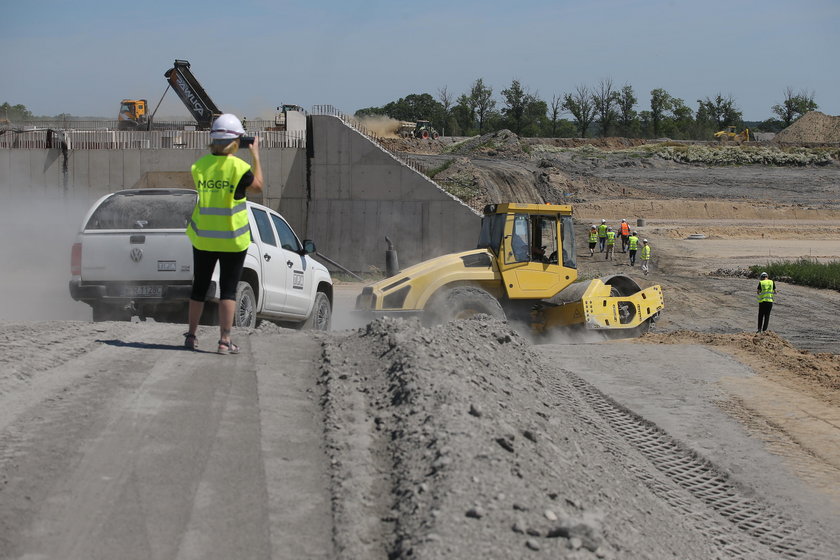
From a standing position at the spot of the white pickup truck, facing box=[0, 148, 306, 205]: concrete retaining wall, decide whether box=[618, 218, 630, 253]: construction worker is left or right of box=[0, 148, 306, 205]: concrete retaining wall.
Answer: right

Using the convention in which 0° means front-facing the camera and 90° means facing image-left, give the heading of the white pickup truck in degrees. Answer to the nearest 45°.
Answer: approximately 225°

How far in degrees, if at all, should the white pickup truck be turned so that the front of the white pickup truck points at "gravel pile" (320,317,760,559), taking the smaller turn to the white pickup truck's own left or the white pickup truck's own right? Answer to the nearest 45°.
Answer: approximately 135° to the white pickup truck's own right

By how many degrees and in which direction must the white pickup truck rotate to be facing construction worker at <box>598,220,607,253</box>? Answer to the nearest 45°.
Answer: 0° — it already faces them

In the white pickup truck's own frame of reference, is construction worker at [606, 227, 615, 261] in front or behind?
in front

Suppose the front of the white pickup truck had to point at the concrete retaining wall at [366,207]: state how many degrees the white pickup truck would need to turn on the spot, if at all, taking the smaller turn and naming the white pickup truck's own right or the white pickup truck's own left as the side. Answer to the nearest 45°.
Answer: approximately 45° to the white pickup truck's own left

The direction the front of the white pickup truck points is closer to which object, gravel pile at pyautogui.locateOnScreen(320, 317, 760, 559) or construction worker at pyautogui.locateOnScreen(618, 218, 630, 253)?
the construction worker

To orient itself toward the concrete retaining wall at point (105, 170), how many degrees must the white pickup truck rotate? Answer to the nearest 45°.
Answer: approximately 45° to its left

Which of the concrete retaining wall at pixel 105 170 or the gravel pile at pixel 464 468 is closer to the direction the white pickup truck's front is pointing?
the concrete retaining wall

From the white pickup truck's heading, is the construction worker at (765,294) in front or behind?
in front
